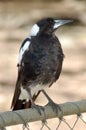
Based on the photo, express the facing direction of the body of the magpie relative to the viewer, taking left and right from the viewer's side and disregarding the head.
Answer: facing the viewer and to the right of the viewer
